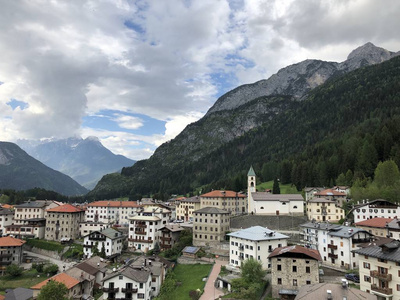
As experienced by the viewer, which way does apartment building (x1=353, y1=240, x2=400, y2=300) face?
facing the viewer and to the left of the viewer

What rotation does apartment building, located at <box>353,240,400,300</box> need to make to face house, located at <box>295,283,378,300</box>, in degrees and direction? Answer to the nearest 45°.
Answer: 0° — it already faces it
